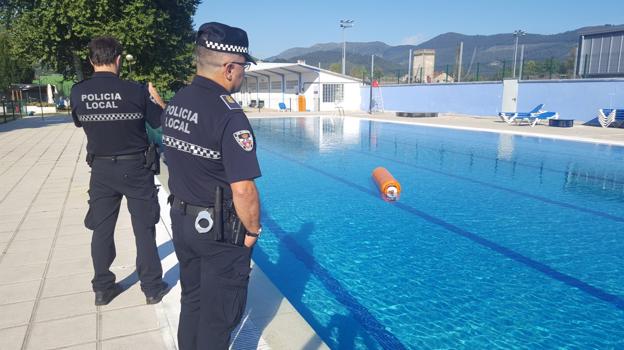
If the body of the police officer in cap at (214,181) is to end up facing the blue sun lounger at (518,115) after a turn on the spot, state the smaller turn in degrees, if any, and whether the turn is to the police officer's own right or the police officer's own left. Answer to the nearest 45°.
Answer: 0° — they already face it

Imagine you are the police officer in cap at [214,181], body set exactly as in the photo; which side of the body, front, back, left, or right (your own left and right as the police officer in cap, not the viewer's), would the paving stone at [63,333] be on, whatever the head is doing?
left

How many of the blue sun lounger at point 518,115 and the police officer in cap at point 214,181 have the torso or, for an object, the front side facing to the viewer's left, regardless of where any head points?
1

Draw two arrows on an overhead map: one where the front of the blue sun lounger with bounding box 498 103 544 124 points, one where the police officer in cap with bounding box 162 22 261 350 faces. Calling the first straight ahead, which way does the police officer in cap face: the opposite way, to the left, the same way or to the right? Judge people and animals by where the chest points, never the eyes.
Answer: to the right

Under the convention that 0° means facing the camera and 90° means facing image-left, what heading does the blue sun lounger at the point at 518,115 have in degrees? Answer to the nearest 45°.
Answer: approximately 90°

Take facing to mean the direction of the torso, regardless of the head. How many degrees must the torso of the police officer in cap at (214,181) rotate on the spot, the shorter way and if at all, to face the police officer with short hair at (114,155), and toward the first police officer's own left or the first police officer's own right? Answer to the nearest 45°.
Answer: approximately 90° to the first police officer's own left

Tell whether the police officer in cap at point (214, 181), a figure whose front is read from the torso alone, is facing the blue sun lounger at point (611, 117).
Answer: yes

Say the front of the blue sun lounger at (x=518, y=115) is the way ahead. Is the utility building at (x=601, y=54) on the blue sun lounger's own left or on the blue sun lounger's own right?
on the blue sun lounger's own right

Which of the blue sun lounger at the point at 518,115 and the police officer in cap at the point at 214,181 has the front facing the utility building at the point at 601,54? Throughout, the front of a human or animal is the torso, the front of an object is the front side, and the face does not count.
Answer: the police officer in cap

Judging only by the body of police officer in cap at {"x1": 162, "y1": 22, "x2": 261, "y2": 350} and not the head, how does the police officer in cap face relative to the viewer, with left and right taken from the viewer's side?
facing away from the viewer and to the right of the viewer

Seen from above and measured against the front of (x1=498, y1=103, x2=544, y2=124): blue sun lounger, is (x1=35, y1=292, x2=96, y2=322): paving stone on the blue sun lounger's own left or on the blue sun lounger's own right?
on the blue sun lounger's own left

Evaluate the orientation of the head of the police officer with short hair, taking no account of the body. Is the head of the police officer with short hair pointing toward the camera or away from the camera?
away from the camera

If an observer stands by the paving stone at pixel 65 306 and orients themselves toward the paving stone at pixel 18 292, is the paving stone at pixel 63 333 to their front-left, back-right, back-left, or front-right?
back-left

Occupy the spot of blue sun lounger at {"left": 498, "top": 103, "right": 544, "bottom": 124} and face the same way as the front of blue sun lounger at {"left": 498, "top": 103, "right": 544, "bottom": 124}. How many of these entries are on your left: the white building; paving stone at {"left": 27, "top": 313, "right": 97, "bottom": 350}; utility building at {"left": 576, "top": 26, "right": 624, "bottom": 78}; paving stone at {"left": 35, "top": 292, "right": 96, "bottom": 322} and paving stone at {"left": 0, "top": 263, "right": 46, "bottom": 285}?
3
